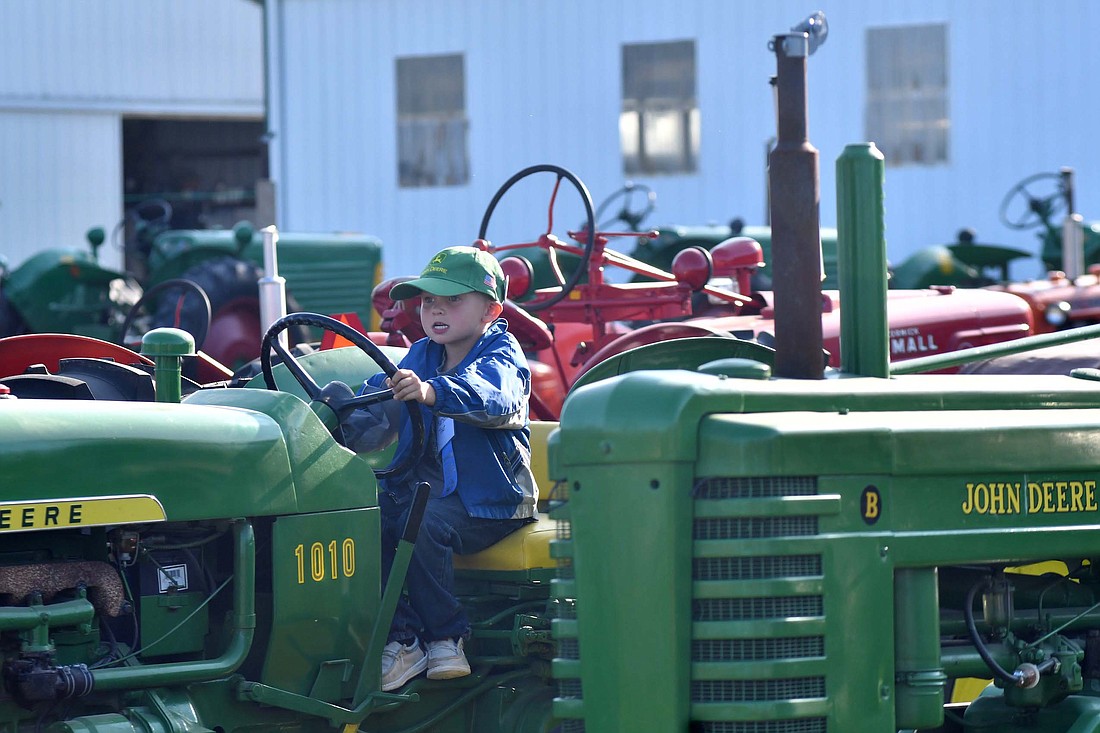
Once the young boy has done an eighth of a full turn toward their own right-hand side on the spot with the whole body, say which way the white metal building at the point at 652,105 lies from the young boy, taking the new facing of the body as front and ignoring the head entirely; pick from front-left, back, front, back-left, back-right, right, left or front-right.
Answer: right

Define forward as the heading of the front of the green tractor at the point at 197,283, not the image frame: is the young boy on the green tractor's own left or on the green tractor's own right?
on the green tractor's own right

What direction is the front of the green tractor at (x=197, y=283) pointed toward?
to the viewer's right

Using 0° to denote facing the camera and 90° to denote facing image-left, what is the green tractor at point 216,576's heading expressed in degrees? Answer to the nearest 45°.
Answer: approximately 90°

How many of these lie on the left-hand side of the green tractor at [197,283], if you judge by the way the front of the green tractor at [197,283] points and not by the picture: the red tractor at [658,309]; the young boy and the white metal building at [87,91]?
1

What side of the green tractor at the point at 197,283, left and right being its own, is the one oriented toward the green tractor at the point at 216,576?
right

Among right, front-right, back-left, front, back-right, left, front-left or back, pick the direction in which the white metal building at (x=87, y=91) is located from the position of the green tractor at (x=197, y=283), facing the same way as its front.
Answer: left

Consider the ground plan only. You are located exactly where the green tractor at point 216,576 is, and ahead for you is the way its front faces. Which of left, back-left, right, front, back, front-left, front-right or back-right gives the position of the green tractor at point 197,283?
right

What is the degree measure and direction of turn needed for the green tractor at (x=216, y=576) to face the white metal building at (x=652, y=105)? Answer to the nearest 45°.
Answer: approximately 90° to its right

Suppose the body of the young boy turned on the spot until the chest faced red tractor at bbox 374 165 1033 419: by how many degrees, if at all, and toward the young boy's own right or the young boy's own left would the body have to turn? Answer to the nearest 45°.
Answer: approximately 135° to the young boy's own right

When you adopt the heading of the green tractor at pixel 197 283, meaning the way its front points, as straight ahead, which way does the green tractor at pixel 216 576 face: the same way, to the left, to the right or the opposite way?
the opposite way

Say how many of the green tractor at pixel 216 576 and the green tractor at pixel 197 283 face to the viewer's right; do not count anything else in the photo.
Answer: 1
